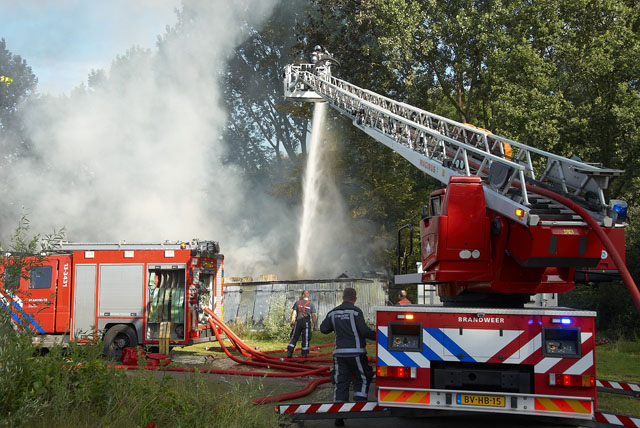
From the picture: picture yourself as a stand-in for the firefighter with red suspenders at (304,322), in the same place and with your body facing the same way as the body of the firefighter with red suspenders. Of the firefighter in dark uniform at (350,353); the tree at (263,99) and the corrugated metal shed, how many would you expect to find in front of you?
2

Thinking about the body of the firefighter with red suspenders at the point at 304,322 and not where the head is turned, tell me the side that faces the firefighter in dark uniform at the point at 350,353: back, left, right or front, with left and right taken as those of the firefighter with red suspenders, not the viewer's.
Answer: back

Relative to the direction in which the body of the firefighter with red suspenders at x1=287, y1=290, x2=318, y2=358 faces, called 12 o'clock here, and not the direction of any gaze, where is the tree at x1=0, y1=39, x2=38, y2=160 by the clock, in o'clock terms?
The tree is roughly at 11 o'clock from the firefighter with red suspenders.

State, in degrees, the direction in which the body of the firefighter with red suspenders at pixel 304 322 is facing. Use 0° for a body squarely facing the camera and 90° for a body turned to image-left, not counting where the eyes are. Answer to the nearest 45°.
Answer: approximately 180°

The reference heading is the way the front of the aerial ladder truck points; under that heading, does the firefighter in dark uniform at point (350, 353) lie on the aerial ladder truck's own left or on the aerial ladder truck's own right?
on the aerial ladder truck's own left

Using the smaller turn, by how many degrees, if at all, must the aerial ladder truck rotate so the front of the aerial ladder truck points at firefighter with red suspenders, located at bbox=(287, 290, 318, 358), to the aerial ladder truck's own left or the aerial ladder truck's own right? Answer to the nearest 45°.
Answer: approximately 45° to the aerial ladder truck's own left

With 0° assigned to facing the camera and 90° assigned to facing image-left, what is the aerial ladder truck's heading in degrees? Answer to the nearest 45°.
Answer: approximately 180°
